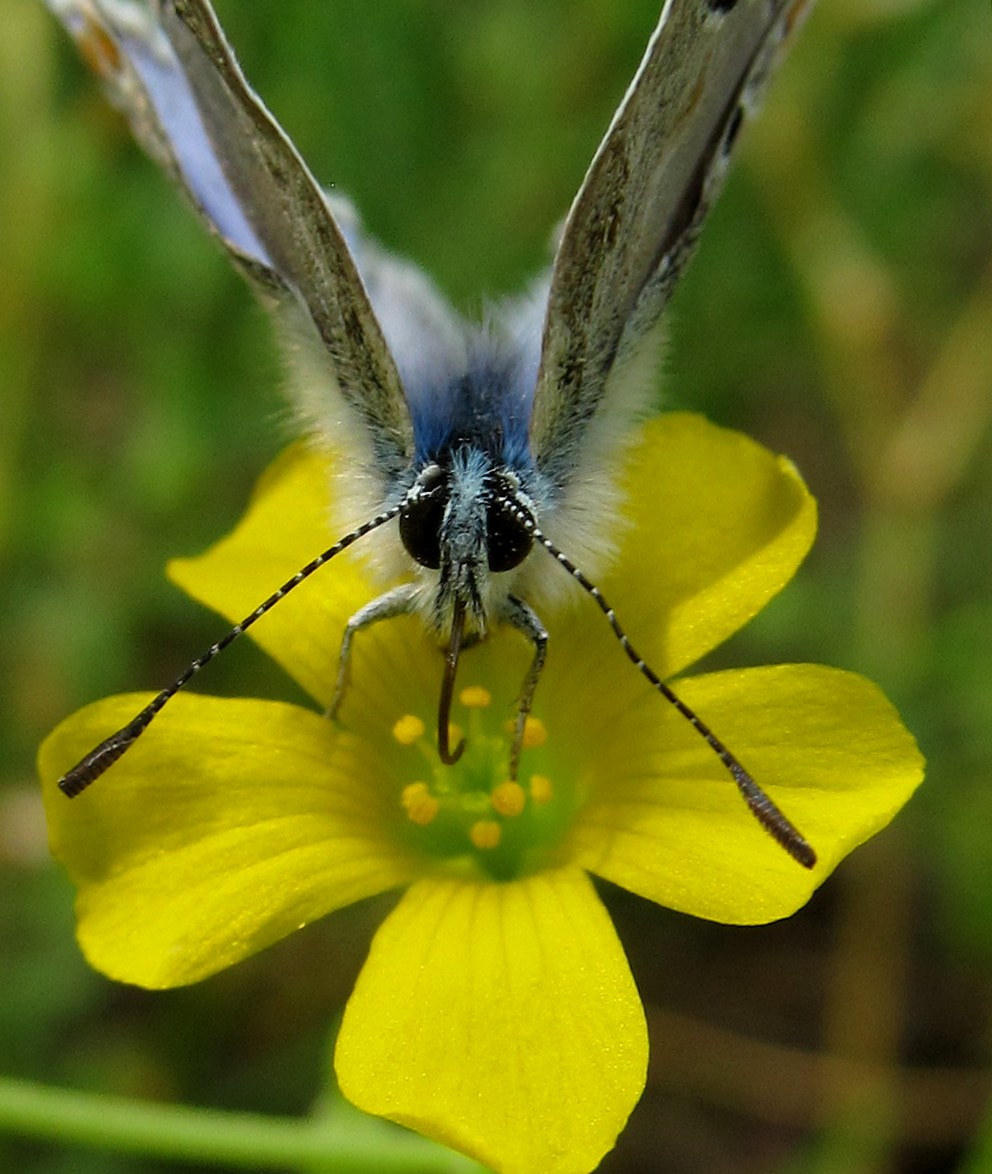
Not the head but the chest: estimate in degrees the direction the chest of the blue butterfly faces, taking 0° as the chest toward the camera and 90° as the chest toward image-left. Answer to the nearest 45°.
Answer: approximately 0°
